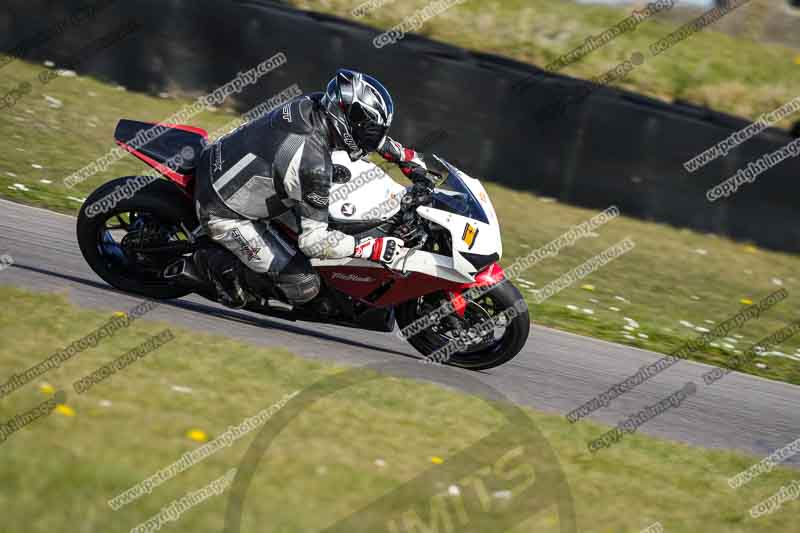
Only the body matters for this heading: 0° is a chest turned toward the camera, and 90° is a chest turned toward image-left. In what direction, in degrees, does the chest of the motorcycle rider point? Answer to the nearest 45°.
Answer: approximately 270°

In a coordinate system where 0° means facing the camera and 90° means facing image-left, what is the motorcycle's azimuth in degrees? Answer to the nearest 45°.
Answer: approximately 270°

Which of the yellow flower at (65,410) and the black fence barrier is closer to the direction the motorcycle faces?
the black fence barrier
